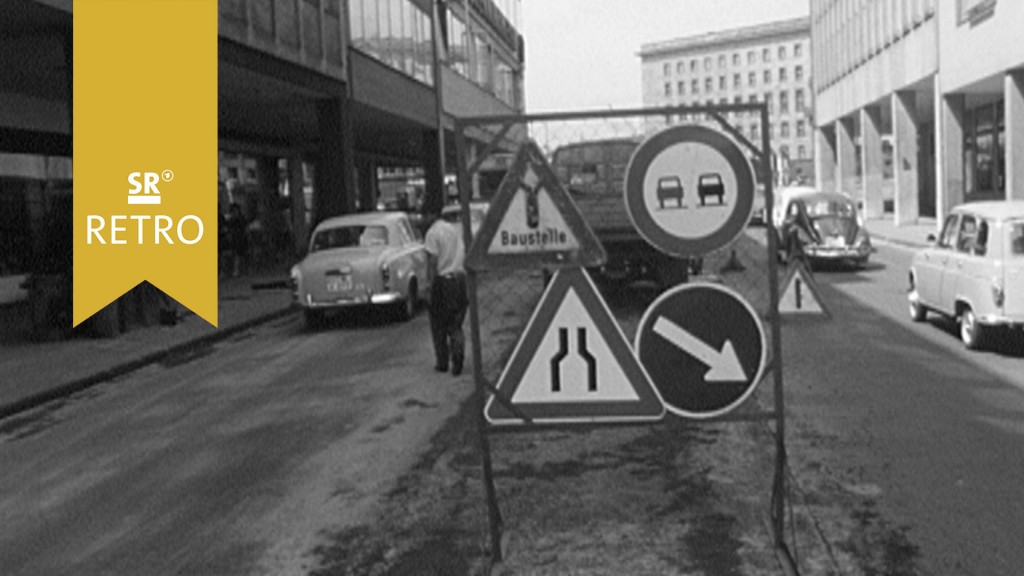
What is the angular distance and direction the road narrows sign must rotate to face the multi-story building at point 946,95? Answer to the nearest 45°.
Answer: approximately 180°

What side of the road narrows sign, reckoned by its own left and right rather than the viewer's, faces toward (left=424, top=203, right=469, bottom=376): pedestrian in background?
back

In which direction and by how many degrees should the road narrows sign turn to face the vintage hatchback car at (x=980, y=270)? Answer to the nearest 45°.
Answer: approximately 135° to its left

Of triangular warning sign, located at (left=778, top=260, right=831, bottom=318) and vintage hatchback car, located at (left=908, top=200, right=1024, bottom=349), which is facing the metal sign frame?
the triangular warning sign

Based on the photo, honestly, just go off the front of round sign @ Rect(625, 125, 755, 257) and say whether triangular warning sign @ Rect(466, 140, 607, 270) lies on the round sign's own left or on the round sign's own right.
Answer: on the round sign's own right
